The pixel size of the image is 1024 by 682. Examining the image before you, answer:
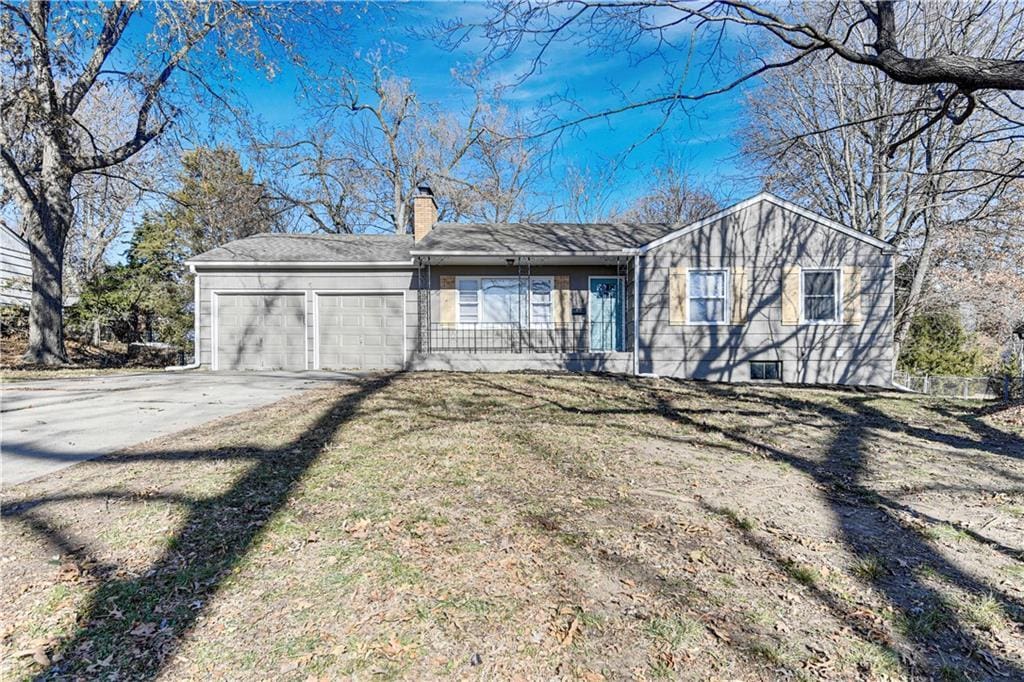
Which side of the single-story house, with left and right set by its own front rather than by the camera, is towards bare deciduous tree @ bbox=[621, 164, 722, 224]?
back

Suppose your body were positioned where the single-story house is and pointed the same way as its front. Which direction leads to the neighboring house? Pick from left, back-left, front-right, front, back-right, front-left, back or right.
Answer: right

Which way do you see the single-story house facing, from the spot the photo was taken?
facing the viewer

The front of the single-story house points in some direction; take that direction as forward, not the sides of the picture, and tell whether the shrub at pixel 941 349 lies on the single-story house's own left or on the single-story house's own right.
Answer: on the single-story house's own left

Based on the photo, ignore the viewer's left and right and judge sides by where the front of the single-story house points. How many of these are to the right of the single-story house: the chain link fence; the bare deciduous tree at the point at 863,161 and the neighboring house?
1

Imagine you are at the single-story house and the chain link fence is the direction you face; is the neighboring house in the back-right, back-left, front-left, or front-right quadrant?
back-left

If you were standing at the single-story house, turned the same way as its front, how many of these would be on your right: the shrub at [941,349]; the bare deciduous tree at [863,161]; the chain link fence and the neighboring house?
1

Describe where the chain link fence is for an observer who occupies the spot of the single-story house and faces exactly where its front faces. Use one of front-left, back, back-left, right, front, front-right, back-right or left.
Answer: left

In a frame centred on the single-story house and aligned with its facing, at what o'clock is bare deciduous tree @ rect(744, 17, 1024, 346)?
The bare deciduous tree is roughly at 8 o'clock from the single-story house.

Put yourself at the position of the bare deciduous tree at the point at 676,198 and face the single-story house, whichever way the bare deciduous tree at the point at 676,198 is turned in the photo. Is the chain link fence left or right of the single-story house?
left
